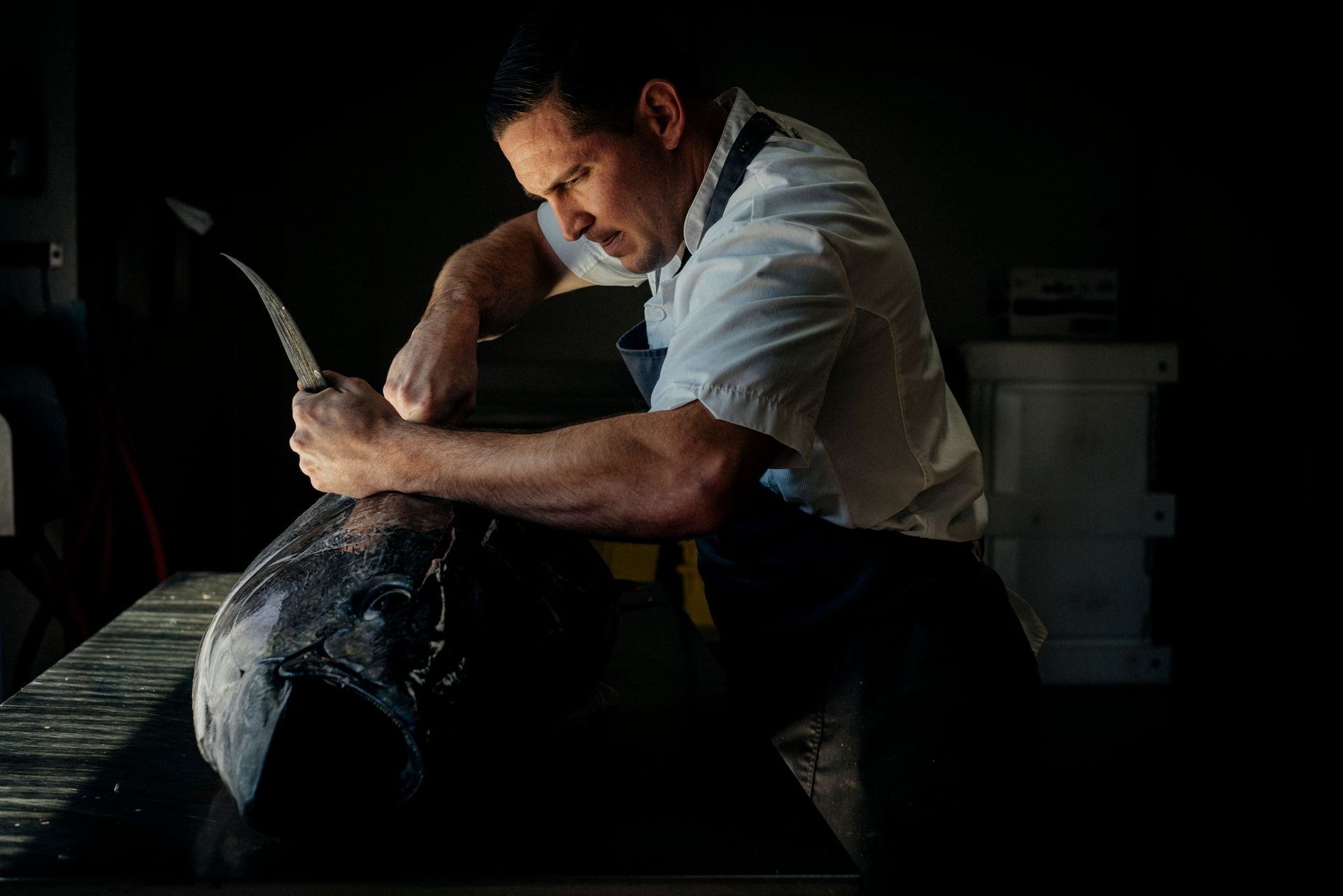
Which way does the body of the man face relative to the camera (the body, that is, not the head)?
to the viewer's left

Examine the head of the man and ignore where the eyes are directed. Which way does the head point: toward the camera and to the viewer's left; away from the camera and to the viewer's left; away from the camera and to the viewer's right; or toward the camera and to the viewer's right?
toward the camera and to the viewer's left
